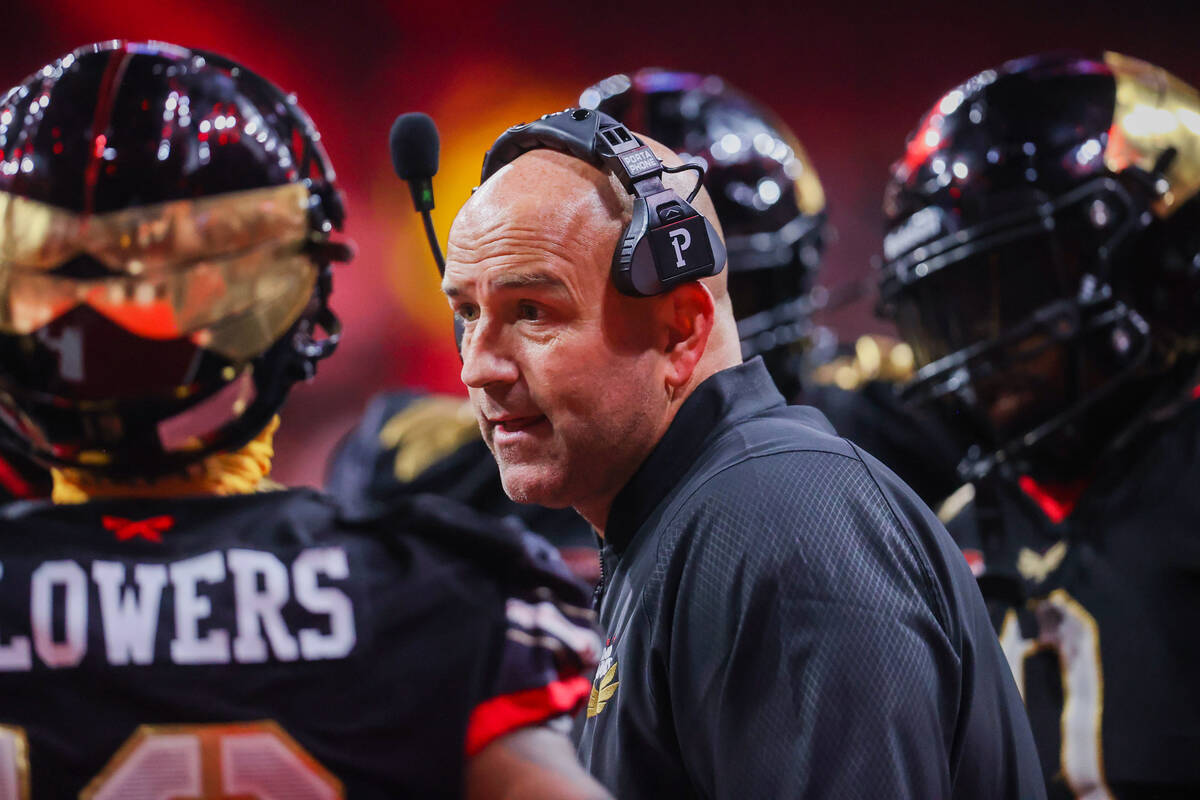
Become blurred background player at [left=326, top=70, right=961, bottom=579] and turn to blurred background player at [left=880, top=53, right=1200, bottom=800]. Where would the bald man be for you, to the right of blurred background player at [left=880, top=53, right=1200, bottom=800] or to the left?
right

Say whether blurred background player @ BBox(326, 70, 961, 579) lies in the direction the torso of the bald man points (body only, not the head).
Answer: no

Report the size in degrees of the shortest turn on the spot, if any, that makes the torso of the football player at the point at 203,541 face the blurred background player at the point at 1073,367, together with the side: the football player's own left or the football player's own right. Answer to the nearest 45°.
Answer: approximately 45° to the football player's own right

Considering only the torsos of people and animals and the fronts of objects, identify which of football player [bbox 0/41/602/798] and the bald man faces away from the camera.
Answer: the football player

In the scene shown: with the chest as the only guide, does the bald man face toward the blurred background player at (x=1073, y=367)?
no

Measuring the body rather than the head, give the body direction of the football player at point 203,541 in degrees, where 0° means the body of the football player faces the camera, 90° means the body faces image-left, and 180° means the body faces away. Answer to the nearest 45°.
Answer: approximately 180°

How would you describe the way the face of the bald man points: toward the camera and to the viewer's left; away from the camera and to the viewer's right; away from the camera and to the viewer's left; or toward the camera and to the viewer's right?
toward the camera and to the viewer's left

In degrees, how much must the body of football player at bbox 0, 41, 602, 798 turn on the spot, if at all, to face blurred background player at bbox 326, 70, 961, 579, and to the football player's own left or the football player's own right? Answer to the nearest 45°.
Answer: approximately 45° to the football player's own right

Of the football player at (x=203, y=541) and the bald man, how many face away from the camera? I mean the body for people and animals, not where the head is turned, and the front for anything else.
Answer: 1

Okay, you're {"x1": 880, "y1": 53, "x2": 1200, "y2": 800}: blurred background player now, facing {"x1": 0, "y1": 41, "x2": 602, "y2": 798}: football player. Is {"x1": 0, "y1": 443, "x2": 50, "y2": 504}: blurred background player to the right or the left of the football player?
right

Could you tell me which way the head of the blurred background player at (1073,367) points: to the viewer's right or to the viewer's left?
to the viewer's left

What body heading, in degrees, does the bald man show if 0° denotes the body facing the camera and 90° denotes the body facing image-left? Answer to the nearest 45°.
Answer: approximately 90°
